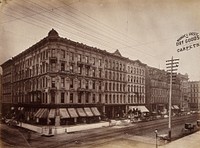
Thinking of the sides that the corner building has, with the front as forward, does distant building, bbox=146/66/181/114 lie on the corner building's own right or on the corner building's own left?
on the corner building's own left

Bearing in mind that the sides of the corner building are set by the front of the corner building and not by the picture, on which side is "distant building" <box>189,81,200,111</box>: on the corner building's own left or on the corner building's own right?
on the corner building's own left

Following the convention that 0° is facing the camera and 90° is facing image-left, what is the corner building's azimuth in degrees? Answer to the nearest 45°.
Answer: approximately 0°

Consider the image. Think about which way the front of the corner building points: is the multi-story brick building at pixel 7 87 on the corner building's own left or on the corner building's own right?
on the corner building's own right
